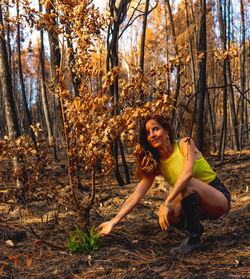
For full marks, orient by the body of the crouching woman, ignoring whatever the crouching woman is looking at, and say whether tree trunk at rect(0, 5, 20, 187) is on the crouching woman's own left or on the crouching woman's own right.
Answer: on the crouching woman's own right

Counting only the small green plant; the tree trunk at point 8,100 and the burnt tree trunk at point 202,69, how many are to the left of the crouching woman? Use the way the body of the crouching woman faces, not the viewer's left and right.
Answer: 0

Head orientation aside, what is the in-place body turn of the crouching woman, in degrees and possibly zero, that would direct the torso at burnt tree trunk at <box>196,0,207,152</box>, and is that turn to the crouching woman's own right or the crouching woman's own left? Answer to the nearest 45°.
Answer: approximately 135° to the crouching woman's own right

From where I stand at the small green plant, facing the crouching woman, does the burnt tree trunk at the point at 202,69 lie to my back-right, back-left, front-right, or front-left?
front-left

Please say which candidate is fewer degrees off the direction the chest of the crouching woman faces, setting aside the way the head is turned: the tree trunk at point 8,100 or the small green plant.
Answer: the small green plant

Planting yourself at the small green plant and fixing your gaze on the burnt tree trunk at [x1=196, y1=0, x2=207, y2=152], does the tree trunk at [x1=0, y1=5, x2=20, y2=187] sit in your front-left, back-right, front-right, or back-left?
front-left

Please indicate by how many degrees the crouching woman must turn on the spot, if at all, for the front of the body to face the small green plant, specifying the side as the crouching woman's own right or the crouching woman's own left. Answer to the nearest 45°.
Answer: approximately 45° to the crouching woman's own right

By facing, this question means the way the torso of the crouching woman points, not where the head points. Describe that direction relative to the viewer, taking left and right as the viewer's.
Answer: facing the viewer and to the left of the viewer

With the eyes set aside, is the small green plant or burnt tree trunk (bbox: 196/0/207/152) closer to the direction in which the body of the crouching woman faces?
the small green plant
